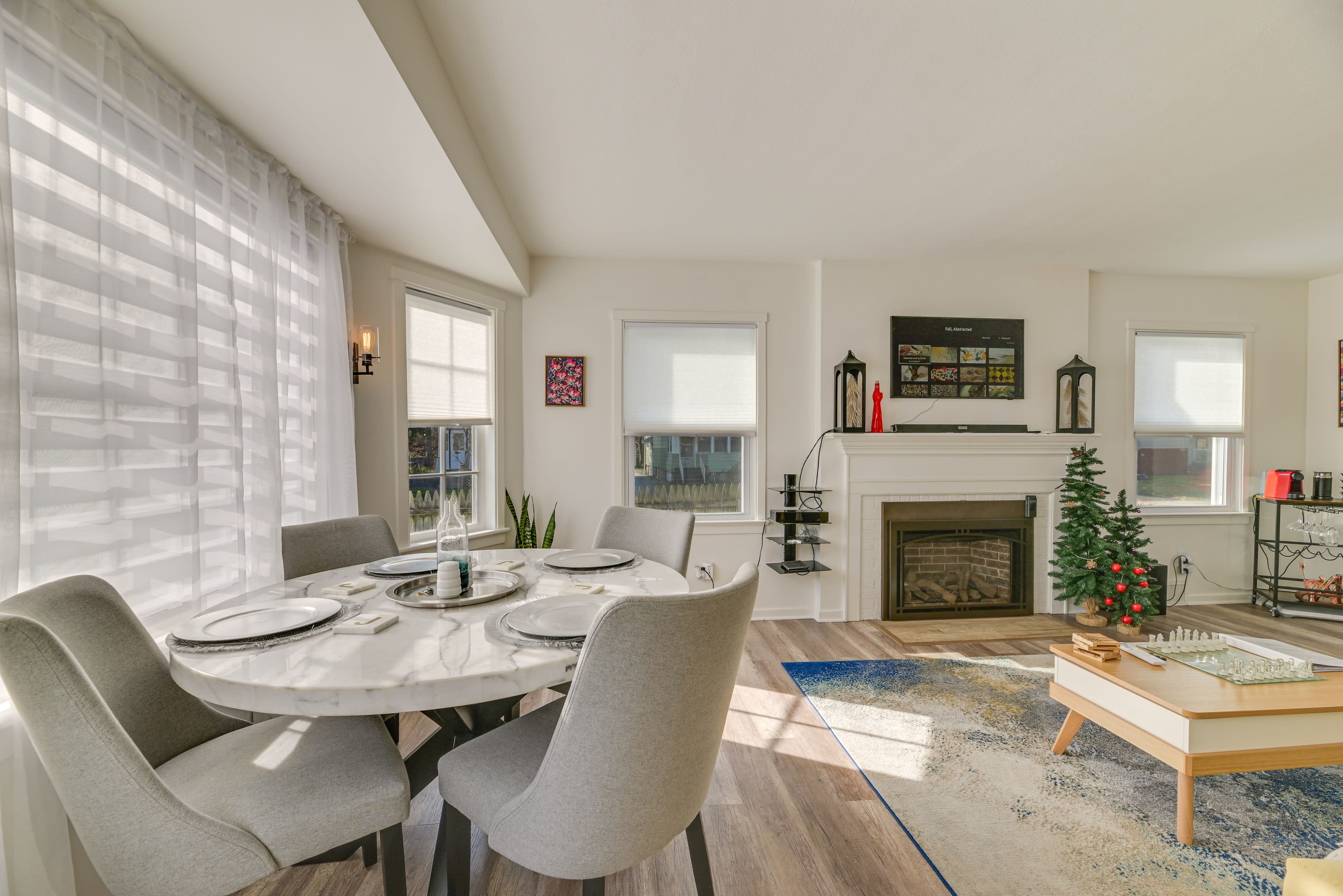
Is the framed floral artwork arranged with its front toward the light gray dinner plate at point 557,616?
yes

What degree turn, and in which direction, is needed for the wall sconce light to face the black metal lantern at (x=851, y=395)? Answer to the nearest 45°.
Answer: approximately 45° to its left

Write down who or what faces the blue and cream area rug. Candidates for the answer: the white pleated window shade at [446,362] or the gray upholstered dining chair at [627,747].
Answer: the white pleated window shade

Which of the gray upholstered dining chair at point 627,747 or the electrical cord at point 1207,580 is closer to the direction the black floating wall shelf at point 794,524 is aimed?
the gray upholstered dining chair

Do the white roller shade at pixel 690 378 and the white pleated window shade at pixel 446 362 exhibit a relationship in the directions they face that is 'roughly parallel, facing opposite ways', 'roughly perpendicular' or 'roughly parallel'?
roughly perpendicular

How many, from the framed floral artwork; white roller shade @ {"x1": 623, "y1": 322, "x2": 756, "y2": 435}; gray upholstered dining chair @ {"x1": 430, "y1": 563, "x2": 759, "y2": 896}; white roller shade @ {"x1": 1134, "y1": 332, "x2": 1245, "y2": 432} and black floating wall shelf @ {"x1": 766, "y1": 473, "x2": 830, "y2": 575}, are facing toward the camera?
4

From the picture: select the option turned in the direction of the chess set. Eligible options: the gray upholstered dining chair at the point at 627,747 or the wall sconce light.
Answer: the wall sconce light

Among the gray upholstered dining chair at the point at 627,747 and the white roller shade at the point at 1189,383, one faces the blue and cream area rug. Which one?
the white roller shade

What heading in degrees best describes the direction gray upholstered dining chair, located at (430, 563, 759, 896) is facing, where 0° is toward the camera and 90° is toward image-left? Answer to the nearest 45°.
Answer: approximately 135°
